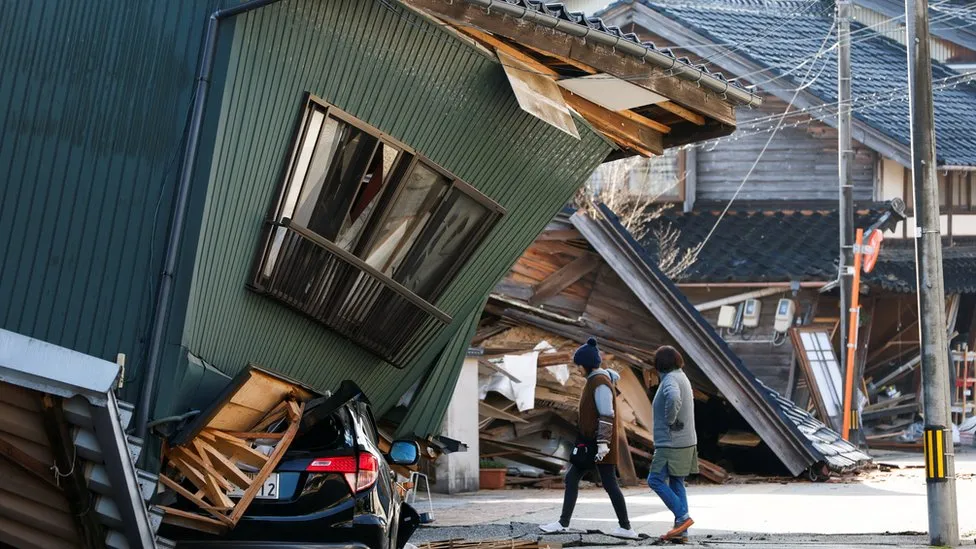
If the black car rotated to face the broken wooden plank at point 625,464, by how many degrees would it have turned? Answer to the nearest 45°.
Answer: approximately 45° to its right

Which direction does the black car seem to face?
away from the camera

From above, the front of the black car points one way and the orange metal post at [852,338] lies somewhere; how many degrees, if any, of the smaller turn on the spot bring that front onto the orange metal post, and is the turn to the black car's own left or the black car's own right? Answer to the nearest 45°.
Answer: approximately 45° to the black car's own right

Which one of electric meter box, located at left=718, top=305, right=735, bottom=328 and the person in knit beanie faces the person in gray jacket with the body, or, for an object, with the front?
the electric meter box
